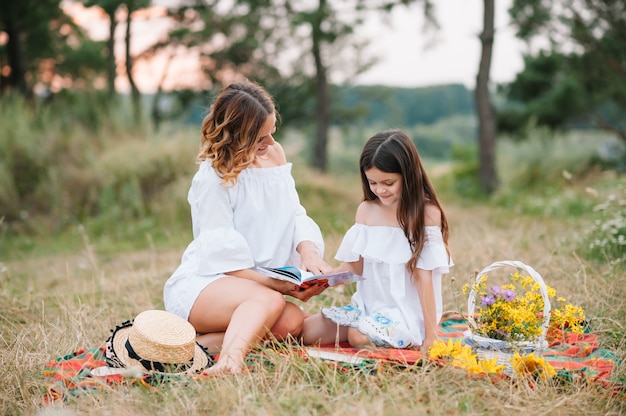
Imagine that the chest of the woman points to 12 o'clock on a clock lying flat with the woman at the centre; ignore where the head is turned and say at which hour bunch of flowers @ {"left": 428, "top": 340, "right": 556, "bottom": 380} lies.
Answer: The bunch of flowers is roughly at 12 o'clock from the woman.

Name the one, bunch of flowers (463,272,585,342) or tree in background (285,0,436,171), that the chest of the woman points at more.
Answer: the bunch of flowers

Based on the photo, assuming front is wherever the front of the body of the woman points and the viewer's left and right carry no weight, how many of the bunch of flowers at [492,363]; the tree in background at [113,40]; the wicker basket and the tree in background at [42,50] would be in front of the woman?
2

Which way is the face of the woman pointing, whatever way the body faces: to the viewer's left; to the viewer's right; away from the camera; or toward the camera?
to the viewer's right

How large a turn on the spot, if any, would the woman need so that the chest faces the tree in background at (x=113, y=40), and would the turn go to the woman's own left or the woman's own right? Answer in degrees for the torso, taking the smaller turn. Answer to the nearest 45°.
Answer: approximately 135° to the woman's own left

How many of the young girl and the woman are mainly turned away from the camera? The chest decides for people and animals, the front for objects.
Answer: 0

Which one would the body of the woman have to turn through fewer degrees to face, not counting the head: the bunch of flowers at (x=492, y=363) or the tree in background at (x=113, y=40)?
the bunch of flowers

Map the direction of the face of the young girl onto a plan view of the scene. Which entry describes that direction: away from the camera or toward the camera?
toward the camera

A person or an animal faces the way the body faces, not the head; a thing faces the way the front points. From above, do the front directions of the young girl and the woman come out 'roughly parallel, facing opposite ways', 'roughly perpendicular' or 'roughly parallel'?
roughly perpendicular

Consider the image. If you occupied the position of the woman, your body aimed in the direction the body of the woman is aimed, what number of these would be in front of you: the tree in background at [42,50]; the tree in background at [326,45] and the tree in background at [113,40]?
0

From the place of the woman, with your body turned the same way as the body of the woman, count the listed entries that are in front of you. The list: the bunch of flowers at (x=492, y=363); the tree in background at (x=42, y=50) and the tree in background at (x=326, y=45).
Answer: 1

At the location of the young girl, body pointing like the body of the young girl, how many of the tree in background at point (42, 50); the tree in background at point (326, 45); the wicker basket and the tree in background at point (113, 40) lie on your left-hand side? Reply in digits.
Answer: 1

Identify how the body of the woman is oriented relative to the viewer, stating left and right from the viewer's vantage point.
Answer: facing the viewer and to the right of the viewer

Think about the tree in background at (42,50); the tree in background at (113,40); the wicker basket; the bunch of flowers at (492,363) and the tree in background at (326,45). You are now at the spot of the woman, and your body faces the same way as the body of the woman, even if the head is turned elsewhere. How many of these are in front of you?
2

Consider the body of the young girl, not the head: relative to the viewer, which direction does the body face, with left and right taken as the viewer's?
facing the viewer and to the left of the viewer

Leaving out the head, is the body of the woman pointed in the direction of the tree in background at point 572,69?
no

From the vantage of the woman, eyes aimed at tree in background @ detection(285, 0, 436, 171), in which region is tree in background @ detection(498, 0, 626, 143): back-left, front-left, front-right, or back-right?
front-right
